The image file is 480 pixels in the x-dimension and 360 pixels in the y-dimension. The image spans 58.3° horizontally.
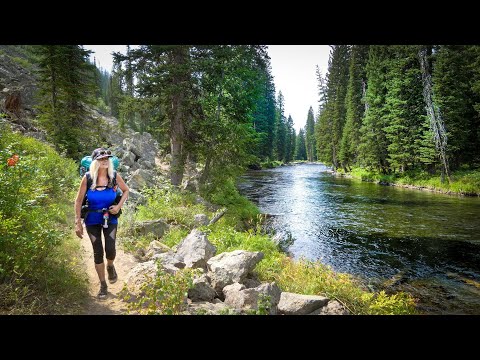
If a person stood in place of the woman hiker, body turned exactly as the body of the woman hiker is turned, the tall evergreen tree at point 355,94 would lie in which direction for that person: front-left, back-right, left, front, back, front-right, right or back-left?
back-left

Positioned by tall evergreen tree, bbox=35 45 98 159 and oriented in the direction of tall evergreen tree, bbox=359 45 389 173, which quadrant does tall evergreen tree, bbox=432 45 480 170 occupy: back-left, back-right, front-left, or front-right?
front-right

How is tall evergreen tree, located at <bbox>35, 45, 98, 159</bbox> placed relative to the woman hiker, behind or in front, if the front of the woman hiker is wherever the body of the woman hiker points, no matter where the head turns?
behind

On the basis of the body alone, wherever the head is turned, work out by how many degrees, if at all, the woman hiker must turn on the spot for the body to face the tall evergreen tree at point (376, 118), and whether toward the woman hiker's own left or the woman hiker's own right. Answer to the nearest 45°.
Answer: approximately 135° to the woman hiker's own left

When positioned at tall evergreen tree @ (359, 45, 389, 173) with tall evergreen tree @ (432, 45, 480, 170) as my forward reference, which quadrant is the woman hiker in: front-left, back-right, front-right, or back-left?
front-right

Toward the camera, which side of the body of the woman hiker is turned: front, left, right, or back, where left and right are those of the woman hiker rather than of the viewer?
front
